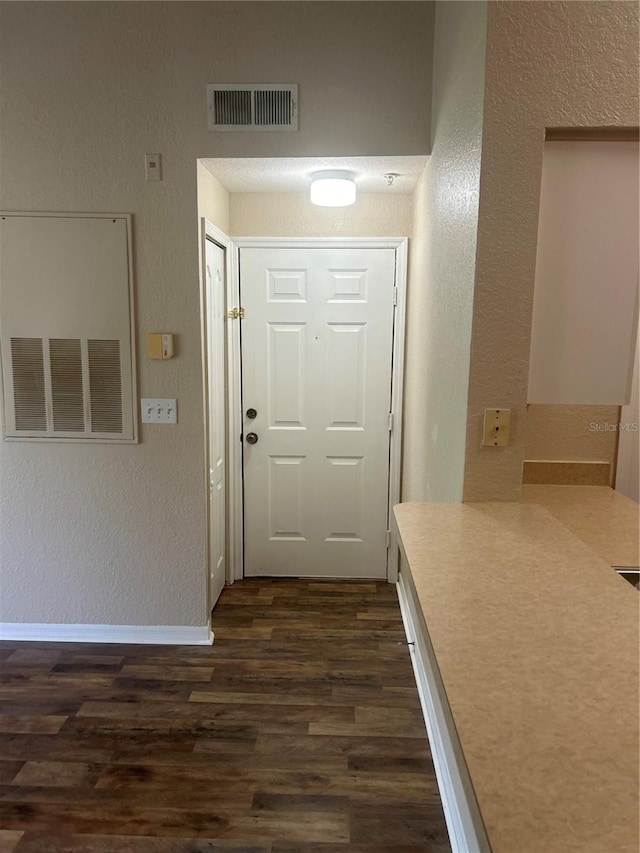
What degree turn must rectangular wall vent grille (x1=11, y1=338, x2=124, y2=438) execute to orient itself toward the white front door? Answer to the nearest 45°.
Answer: approximately 90° to its left

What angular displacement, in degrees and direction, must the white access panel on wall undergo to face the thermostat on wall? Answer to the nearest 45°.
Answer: approximately 45° to its left

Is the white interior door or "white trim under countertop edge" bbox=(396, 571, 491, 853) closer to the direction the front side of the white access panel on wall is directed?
the white trim under countertop edge

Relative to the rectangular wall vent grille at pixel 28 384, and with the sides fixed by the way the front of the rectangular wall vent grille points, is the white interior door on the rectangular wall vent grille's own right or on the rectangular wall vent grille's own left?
on the rectangular wall vent grille's own left
